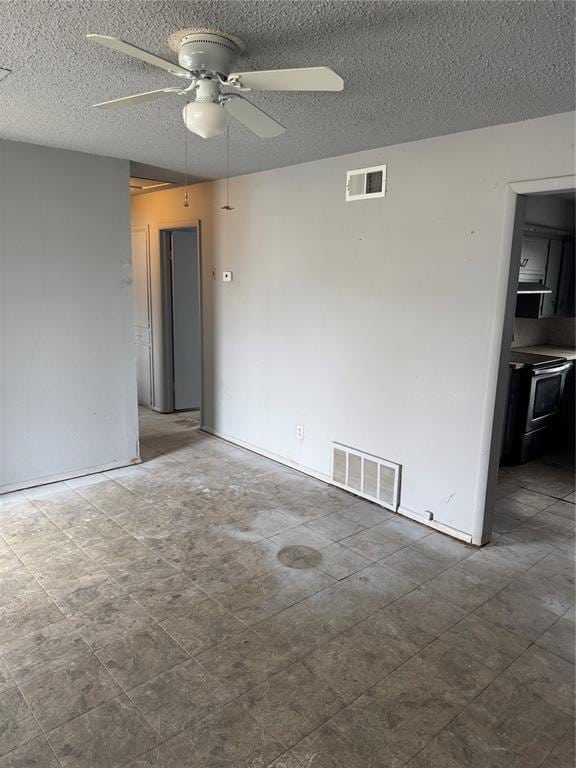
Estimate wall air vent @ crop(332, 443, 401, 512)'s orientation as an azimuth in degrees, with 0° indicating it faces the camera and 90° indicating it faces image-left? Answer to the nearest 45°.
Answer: approximately 45°

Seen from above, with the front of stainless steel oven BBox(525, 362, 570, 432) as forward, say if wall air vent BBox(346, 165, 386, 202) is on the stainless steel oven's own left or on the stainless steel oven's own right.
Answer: on the stainless steel oven's own right

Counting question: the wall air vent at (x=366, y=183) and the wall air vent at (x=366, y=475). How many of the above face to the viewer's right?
0

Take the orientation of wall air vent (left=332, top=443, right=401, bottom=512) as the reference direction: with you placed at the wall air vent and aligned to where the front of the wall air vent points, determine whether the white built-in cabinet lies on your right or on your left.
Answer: on your right

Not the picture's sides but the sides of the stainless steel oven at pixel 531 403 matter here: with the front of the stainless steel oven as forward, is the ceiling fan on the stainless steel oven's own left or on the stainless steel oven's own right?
on the stainless steel oven's own right

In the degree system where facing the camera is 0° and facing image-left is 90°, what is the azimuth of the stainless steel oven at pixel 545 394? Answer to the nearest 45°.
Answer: approximately 315°

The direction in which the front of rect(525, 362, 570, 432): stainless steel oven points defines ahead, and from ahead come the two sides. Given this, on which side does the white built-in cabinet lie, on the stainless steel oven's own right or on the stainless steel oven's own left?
on the stainless steel oven's own right

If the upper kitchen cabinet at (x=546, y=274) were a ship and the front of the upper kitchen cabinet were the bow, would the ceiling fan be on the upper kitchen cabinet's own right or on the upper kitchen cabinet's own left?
on the upper kitchen cabinet's own right

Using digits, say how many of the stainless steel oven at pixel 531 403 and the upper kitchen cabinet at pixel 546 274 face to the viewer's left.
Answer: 0

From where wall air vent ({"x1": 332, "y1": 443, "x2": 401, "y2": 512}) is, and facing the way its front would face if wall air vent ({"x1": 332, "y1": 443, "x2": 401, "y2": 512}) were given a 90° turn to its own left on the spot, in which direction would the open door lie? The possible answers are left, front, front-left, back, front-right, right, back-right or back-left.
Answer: back
